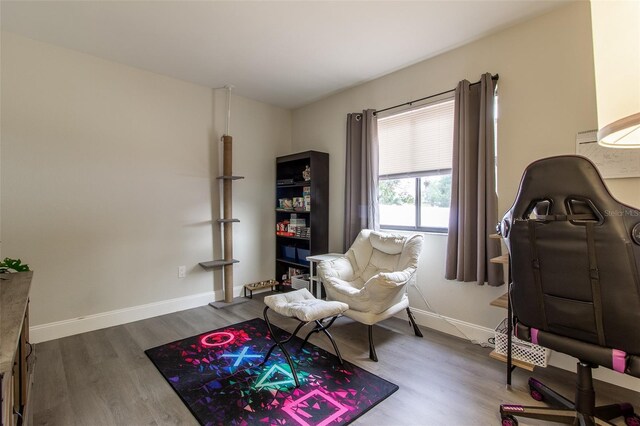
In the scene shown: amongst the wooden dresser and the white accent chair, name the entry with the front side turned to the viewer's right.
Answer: the wooden dresser

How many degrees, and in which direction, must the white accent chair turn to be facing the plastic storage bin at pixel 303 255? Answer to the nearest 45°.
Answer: approximately 90° to its right

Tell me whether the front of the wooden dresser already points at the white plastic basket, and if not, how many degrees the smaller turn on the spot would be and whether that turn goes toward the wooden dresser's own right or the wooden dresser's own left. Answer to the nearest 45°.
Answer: approximately 45° to the wooden dresser's own right

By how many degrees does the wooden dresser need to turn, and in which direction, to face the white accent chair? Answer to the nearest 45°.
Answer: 0° — it already faces it

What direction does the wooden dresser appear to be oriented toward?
to the viewer's right

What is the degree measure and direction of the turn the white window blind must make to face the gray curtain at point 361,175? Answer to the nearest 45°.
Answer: approximately 45° to its right

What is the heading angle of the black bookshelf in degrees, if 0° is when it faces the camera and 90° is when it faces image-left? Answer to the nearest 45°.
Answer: approximately 45°

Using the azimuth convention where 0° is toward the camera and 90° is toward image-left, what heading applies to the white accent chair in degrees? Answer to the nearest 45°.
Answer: approximately 45°

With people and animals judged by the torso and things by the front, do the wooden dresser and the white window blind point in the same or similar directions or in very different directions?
very different directions
